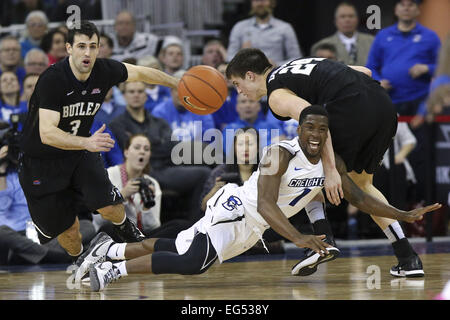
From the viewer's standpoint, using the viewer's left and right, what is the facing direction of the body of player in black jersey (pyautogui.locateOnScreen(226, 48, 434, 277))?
facing to the left of the viewer

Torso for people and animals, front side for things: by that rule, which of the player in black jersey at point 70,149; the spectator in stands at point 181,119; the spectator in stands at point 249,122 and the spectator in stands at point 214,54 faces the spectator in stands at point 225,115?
the spectator in stands at point 214,54

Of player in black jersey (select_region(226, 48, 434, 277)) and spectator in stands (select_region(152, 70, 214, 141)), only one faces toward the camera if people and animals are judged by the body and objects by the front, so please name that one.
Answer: the spectator in stands

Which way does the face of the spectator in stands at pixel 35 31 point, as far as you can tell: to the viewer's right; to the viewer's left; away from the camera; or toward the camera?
toward the camera

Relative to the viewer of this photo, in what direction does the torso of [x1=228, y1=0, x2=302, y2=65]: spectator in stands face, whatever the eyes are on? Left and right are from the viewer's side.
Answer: facing the viewer

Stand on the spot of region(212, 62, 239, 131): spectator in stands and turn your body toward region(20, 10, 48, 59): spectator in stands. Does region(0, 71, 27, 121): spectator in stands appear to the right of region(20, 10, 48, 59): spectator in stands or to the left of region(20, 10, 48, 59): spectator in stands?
left

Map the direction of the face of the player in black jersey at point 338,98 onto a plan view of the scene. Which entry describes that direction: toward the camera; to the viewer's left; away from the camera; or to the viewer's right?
to the viewer's left

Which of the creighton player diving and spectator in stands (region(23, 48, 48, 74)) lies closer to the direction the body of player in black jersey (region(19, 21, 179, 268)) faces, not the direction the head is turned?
the creighton player diving

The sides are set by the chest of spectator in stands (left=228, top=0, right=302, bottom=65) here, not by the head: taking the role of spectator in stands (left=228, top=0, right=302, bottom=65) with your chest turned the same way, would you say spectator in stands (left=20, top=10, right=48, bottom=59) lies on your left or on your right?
on your right

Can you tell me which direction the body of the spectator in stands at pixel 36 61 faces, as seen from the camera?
toward the camera

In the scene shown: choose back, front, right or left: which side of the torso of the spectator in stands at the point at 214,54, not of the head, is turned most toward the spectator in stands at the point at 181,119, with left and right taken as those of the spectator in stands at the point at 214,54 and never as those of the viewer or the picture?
front

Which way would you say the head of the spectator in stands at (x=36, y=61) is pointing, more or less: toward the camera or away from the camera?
toward the camera

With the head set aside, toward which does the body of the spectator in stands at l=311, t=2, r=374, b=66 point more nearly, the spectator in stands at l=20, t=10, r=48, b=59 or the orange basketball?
the orange basketball

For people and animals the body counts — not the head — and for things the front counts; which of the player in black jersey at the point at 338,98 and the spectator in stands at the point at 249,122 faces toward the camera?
the spectator in stands

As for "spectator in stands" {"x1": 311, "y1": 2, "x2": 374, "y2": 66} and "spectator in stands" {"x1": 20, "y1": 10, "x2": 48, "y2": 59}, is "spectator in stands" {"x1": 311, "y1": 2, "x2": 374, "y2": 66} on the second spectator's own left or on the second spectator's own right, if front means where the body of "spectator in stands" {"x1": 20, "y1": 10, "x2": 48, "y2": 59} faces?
on the second spectator's own left

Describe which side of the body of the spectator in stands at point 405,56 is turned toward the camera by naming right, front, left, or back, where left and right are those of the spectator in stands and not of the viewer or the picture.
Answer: front

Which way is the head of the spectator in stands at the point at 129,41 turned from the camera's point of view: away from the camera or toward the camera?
toward the camera

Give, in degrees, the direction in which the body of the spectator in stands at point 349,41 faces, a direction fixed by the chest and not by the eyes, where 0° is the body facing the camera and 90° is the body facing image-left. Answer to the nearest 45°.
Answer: approximately 0°

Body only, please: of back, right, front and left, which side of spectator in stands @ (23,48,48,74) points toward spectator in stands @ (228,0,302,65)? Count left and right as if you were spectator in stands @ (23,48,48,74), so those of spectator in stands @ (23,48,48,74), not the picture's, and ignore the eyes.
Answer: left
